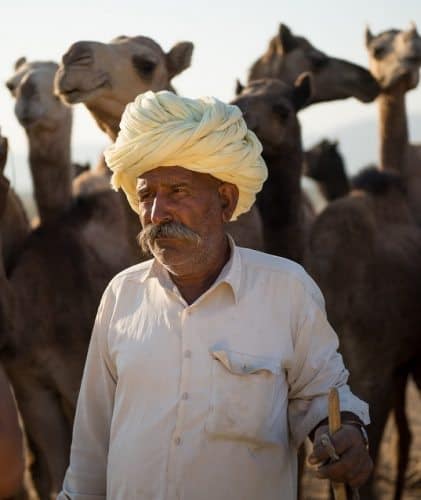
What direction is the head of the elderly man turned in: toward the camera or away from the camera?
toward the camera

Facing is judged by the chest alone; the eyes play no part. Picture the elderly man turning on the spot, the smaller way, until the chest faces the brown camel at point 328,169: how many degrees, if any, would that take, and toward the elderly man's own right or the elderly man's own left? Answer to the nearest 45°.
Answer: approximately 135° to the elderly man's own right

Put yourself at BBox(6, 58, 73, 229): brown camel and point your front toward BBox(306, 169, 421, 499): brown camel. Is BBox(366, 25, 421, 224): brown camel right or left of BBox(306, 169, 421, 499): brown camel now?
left

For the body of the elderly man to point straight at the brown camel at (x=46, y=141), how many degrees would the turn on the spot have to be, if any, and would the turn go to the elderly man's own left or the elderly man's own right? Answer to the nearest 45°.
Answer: approximately 135° to the elderly man's own right

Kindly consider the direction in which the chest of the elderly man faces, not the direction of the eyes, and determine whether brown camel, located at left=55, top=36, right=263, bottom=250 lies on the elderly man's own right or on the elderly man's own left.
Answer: on the elderly man's own right

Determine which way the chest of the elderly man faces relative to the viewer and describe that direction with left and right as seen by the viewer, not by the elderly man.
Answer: facing the viewer and to the left of the viewer

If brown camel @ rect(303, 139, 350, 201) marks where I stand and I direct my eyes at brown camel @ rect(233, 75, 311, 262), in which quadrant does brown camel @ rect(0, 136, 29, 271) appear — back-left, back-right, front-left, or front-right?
front-right

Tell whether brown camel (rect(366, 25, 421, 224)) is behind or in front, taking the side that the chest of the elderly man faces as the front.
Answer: behind
